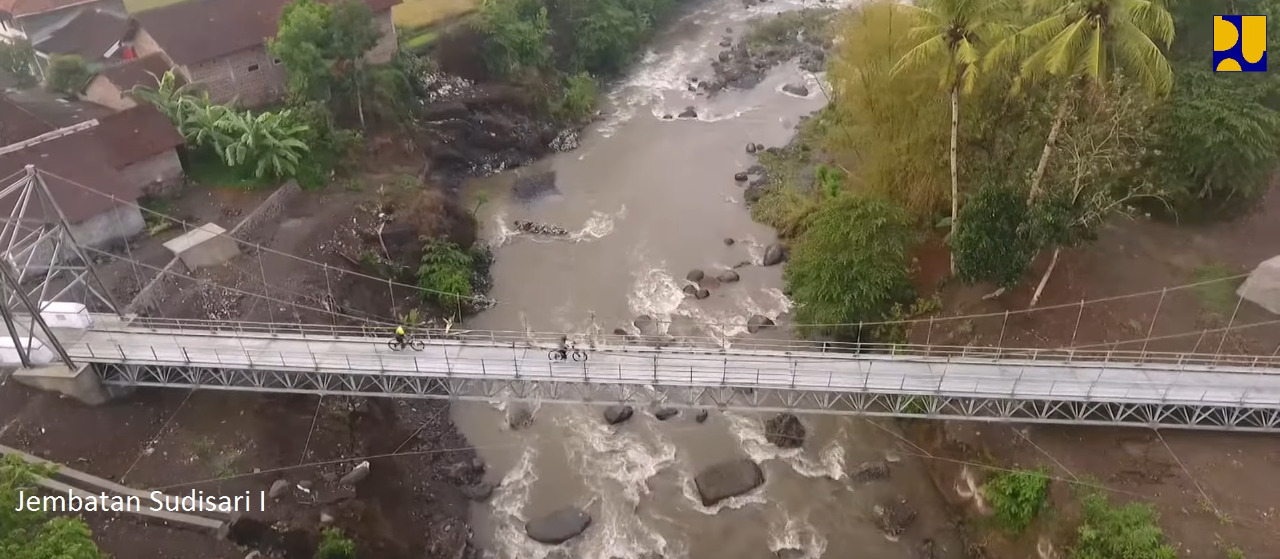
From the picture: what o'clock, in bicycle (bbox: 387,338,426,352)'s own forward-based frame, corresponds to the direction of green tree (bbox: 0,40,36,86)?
The green tree is roughly at 8 o'clock from the bicycle.

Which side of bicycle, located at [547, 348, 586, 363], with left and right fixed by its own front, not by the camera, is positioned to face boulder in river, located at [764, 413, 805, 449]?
front

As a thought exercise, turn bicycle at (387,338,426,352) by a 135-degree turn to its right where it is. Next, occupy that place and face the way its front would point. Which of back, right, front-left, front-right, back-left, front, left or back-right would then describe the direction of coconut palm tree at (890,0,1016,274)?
back-left

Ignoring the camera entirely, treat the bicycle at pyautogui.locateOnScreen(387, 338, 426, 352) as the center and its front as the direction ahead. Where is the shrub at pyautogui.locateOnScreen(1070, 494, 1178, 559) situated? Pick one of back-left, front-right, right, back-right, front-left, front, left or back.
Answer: front-right

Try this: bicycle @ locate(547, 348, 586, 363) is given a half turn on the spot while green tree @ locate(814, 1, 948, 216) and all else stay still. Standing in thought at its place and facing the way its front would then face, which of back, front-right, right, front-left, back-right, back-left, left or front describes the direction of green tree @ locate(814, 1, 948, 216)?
back-right

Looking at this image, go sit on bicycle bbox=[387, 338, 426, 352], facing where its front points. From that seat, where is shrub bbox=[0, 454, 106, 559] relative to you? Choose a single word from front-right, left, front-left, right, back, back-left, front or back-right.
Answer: back-right

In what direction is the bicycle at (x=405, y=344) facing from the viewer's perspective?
to the viewer's right

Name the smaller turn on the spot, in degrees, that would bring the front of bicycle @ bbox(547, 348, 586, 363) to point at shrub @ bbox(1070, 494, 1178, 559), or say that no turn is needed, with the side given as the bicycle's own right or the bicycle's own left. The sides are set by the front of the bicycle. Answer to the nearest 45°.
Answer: approximately 45° to the bicycle's own right

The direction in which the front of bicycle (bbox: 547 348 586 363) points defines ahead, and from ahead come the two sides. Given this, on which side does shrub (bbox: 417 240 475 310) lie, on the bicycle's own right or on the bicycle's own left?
on the bicycle's own left

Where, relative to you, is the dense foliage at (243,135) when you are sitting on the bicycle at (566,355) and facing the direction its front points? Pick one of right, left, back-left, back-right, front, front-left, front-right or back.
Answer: back-left

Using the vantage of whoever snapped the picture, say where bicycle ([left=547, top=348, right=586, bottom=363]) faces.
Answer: facing to the right of the viewer

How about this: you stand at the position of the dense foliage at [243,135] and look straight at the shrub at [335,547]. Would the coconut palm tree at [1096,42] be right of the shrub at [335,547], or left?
left

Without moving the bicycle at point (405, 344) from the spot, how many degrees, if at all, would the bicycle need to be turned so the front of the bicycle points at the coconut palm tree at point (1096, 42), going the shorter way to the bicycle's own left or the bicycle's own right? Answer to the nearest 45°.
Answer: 0° — it already faces it

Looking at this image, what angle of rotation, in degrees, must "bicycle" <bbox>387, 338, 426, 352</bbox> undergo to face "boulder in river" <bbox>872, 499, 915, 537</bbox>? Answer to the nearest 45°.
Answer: approximately 45° to its right
